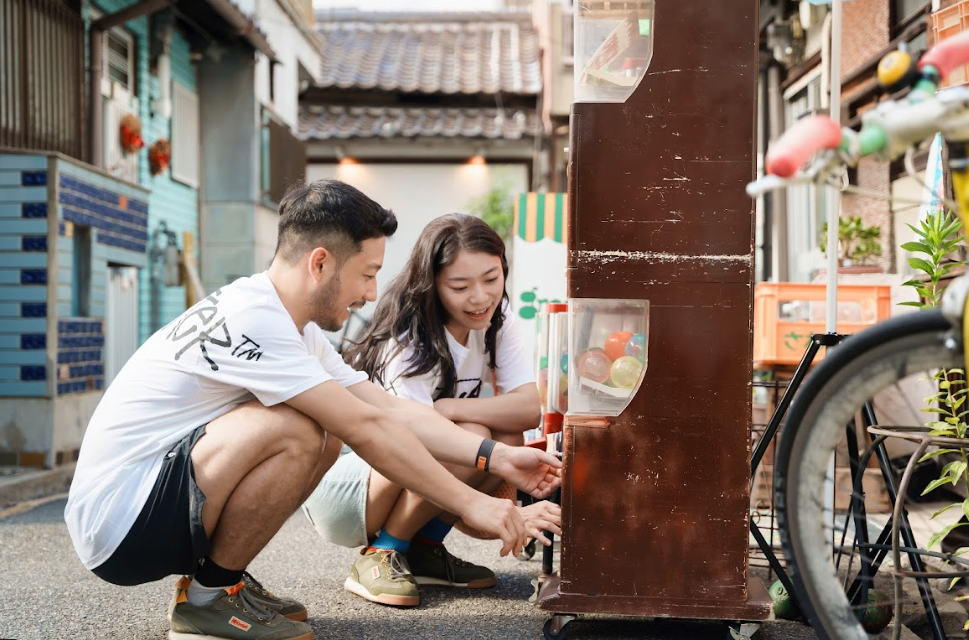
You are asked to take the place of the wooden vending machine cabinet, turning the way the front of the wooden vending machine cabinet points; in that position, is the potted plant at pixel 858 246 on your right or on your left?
on your right

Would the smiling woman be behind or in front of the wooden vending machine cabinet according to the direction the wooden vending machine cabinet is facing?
in front

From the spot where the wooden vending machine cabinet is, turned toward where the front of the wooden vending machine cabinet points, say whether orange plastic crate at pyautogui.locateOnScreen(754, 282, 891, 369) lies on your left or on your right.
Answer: on your right

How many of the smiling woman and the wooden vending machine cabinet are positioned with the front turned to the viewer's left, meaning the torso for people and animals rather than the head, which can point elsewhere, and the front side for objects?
1

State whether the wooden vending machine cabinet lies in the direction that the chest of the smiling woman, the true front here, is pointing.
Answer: yes

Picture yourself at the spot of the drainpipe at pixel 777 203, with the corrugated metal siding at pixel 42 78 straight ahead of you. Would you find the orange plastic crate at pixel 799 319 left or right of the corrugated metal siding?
left

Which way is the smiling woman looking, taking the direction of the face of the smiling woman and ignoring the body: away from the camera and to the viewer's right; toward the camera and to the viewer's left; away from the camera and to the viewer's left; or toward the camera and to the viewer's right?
toward the camera and to the viewer's right

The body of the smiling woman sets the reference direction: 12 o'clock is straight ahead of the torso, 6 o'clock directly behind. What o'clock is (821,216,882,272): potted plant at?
The potted plant is roughly at 9 o'clock from the smiling woman.

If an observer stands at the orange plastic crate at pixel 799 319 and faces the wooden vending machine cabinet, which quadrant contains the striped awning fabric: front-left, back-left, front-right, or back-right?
back-right

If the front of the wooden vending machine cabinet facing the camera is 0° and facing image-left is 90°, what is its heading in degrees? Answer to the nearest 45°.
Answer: approximately 90°

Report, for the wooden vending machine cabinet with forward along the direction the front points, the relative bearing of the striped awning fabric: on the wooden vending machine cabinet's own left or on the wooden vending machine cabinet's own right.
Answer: on the wooden vending machine cabinet's own right

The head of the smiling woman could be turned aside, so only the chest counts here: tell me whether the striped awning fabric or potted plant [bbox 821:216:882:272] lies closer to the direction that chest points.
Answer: the potted plant

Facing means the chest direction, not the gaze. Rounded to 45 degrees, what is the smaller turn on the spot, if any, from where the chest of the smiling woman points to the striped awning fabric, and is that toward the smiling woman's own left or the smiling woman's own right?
approximately 135° to the smiling woman's own left
